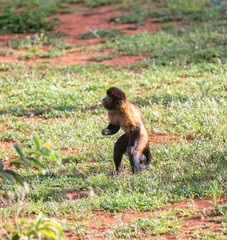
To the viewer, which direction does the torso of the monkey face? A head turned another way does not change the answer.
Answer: to the viewer's left

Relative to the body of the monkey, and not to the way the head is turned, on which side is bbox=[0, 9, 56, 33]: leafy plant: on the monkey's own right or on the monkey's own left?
on the monkey's own right
